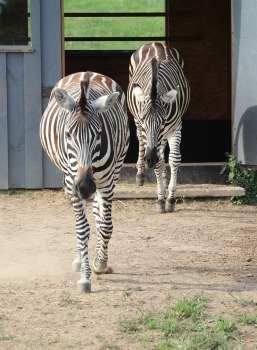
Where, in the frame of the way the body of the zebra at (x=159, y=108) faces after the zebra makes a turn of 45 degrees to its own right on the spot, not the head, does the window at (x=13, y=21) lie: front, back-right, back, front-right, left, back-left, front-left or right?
front-right

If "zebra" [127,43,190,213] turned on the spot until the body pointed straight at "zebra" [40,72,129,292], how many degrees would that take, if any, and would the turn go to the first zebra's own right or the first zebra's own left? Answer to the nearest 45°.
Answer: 0° — it already faces it

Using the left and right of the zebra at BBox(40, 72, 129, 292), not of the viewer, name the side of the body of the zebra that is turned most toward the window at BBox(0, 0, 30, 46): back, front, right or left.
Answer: back

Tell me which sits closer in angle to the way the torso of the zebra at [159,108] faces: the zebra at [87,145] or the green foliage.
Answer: the zebra

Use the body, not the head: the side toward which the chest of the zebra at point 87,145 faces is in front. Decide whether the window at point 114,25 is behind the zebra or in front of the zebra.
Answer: behind

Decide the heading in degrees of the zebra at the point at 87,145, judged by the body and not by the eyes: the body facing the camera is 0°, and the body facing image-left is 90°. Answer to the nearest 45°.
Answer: approximately 0°

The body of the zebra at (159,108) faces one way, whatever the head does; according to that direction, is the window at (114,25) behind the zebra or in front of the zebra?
behind

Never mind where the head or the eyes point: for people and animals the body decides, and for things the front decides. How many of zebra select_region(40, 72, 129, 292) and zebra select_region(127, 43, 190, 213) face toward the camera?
2

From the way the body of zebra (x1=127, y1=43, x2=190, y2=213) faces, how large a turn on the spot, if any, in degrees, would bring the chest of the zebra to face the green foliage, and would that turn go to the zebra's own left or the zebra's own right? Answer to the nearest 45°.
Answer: approximately 90° to the zebra's own left
